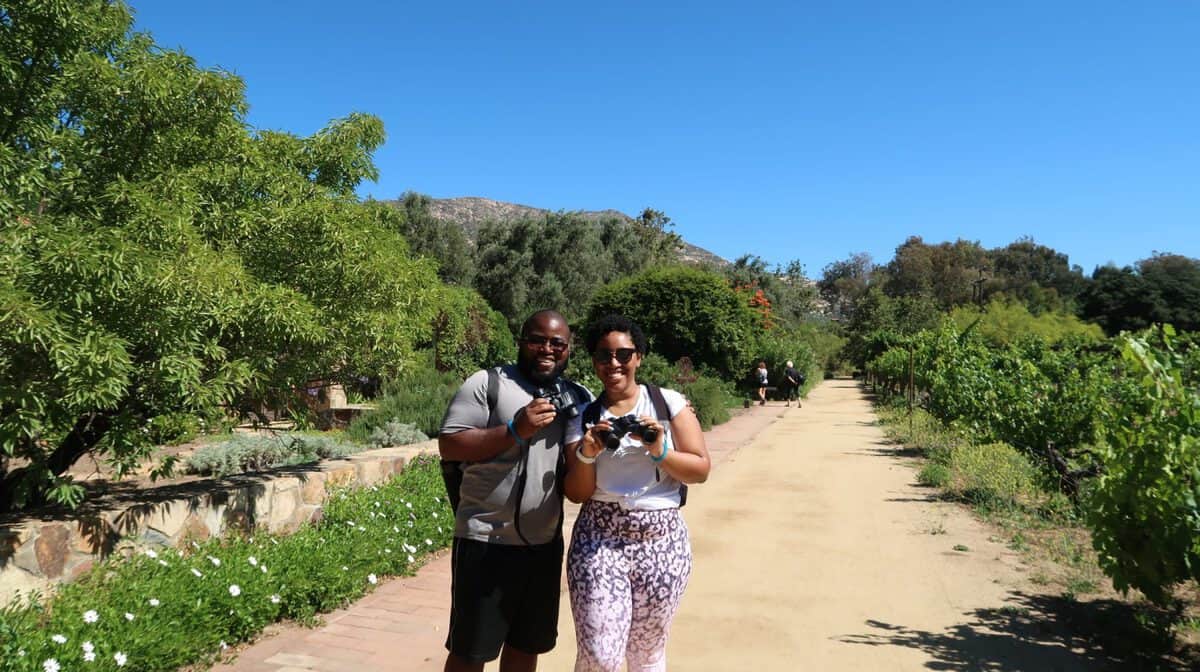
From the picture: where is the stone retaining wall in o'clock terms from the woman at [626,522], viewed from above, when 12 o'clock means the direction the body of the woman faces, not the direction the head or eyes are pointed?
The stone retaining wall is roughly at 4 o'clock from the woman.

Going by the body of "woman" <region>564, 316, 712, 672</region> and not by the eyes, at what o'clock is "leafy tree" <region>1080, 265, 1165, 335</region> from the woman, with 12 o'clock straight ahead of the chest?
The leafy tree is roughly at 7 o'clock from the woman.

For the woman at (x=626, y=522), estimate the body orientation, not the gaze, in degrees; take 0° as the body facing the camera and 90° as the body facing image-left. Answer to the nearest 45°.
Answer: approximately 0°

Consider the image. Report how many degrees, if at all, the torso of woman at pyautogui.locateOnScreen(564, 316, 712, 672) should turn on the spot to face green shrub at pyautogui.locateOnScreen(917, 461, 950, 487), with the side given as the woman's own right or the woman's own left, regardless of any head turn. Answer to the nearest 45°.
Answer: approximately 135° to the woman's own left

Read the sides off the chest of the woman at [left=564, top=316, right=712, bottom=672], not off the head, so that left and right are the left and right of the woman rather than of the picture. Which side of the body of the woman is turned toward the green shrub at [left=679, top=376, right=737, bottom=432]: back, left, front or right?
back

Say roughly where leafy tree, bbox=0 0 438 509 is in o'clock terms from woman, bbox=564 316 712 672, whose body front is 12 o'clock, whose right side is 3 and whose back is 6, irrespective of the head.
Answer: The leafy tree is roughly at 4 o'clock from the woman.

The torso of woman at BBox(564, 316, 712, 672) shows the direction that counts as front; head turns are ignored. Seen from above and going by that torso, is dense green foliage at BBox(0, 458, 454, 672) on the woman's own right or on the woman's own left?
on the woman's own right

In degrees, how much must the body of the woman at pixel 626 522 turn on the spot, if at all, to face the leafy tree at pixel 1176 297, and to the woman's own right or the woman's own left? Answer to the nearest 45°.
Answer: approximately 135° to the woman's own left

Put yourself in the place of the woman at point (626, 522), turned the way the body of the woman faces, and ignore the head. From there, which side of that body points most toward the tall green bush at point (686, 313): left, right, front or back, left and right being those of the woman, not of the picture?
back

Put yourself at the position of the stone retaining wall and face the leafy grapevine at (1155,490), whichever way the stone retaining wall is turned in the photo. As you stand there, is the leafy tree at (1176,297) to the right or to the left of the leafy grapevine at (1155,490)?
left

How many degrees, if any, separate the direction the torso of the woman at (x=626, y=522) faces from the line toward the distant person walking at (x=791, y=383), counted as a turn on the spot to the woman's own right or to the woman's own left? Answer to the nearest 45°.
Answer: approximately 180°

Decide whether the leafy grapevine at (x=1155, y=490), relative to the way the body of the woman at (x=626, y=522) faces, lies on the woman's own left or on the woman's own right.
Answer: on the woman's own left
